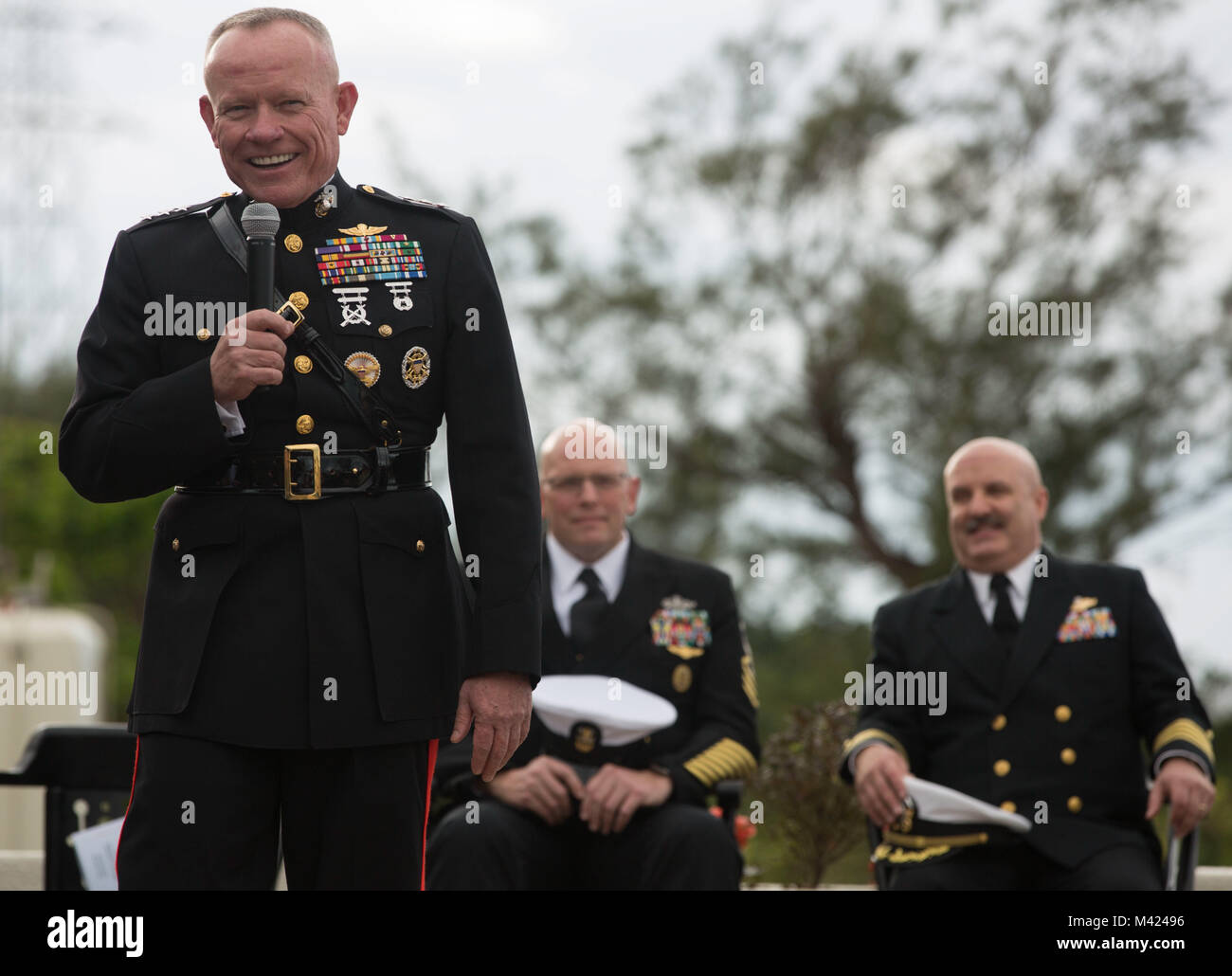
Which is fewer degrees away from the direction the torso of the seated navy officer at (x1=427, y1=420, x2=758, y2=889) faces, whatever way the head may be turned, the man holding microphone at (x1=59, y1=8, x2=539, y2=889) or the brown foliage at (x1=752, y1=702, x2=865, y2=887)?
the man holding microphone

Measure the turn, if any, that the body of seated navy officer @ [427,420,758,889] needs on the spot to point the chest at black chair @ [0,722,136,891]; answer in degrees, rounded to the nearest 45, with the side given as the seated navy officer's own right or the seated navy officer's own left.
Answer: approximately 90° to the seated navy officer's own right

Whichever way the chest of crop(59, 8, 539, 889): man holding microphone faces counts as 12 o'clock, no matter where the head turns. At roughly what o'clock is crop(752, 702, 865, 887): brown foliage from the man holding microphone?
The brown foliage is roughly at 7 o'clock from the man holding microphone.

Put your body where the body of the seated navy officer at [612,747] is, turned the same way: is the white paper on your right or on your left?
on your right

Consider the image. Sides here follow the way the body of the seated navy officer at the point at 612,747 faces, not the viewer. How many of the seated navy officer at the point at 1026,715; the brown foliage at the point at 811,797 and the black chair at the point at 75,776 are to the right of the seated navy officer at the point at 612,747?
1

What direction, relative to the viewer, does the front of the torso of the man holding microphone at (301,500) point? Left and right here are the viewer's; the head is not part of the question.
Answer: facing the viewer

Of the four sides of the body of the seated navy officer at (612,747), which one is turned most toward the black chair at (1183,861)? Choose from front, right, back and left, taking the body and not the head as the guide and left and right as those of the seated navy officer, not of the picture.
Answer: left

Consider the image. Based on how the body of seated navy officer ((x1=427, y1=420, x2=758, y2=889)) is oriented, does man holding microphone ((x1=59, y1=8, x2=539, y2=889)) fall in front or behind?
in front

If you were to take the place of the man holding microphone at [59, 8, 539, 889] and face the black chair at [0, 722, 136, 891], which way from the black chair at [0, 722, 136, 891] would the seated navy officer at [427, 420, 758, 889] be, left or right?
right

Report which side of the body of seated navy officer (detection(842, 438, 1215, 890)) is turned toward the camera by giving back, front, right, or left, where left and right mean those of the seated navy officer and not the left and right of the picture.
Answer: front

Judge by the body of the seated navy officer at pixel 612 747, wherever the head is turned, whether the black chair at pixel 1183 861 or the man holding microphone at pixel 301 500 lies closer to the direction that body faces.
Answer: the man holding microphone

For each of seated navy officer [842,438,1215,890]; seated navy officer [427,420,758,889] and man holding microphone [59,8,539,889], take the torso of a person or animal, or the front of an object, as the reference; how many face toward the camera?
3

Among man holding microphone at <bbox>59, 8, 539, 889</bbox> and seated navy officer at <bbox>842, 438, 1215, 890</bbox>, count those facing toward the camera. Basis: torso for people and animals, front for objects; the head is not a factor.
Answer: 2

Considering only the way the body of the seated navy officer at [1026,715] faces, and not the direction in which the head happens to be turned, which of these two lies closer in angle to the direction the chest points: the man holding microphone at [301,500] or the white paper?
the man holding microphone
